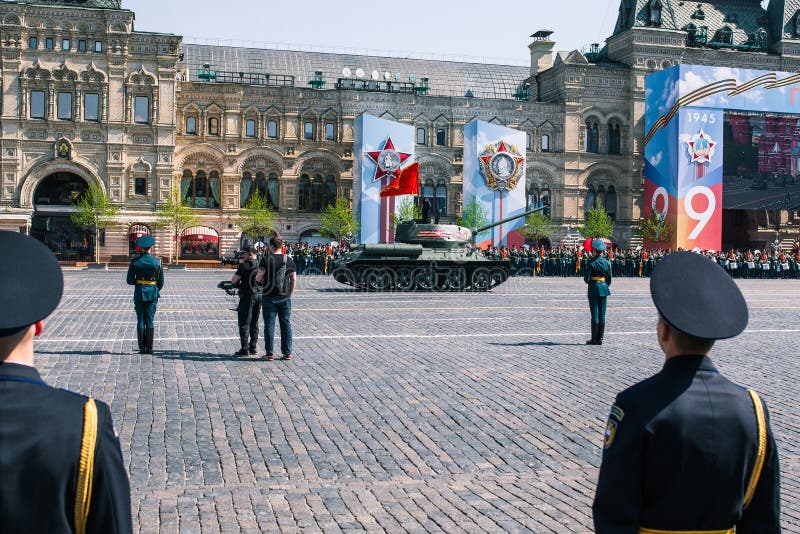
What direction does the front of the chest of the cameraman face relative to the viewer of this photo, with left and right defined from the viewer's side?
facing away from the viewer and to the left of the viewer

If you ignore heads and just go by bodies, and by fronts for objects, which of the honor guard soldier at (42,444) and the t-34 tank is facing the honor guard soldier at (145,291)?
the honor guard soldier at (42,444)

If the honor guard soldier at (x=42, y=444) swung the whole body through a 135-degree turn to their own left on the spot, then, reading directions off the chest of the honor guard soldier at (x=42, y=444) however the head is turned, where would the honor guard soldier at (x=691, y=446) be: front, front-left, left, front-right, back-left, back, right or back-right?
back-left

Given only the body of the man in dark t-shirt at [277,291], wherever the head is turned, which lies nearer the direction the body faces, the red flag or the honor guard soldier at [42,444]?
the red flag

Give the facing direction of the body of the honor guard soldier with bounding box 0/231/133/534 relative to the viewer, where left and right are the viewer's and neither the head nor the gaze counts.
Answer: facing away from the viewer

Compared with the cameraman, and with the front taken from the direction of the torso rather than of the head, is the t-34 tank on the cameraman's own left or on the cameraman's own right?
on the cameraman's own right

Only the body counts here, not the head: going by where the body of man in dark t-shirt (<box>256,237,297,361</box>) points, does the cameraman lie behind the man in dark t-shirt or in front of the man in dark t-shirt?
in front

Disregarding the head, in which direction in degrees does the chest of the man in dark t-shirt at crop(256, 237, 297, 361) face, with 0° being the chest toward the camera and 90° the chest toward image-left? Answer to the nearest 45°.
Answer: approximately 180°

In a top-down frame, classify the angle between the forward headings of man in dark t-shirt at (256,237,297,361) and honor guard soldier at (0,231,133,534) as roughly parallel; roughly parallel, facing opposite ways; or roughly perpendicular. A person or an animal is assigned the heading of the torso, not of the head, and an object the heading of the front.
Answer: roughly parallel

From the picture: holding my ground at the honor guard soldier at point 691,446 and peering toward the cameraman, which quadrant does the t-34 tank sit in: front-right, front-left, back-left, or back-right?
front-right

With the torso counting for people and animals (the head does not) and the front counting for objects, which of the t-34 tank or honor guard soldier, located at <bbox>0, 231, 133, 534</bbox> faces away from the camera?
the honor guard soldier

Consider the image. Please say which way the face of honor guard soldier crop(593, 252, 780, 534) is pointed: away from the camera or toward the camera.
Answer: away from the camera

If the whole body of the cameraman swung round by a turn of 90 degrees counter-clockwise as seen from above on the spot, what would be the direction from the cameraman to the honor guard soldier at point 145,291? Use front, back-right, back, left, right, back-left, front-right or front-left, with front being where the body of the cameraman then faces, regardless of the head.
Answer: front-right

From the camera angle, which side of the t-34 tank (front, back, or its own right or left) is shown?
right

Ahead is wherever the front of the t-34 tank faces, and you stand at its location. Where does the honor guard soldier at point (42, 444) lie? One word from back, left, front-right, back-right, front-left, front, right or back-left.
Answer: right

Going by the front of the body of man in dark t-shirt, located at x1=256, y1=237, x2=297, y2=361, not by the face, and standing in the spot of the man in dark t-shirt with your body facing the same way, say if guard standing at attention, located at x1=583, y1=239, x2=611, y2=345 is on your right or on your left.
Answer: on your right
